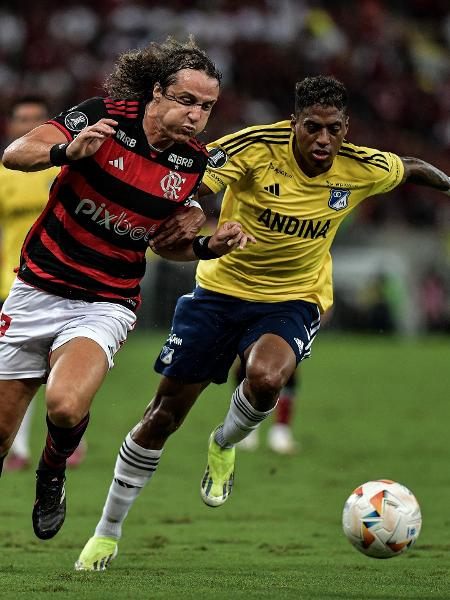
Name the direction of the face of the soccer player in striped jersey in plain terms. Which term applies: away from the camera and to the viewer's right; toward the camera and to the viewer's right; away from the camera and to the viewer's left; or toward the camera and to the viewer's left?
toward the camera and to the viewer's right

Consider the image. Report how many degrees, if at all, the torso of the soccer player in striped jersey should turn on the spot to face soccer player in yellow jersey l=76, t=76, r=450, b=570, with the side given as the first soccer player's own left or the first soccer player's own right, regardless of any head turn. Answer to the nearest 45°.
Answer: approximately 90° to the first soccer player's own left

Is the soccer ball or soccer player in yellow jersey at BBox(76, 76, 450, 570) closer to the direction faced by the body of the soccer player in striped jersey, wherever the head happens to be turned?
the soccer ball
